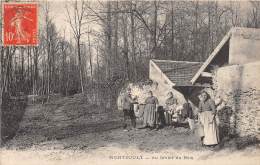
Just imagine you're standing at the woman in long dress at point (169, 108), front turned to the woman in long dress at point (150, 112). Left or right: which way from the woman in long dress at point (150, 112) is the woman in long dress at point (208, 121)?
left
